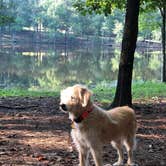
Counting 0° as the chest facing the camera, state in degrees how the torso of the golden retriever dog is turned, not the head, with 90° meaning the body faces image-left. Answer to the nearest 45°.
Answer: approximately 45°

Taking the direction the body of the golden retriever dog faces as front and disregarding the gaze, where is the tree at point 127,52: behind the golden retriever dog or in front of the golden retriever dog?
behind
